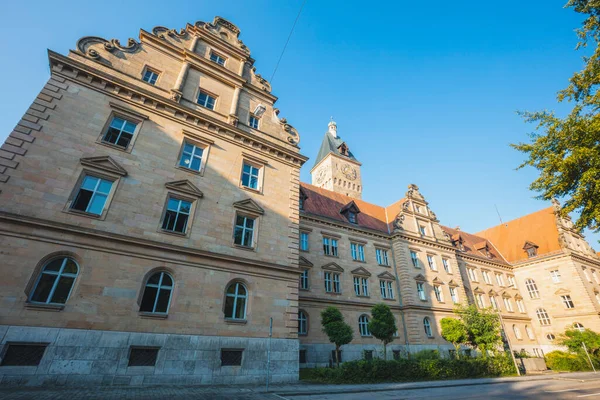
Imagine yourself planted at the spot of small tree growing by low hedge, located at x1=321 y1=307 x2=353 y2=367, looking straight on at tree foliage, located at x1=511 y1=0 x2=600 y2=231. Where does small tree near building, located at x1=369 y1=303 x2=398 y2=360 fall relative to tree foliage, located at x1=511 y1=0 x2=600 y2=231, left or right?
left

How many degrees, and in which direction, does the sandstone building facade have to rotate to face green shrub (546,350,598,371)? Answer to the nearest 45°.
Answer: approximately 90° to its left

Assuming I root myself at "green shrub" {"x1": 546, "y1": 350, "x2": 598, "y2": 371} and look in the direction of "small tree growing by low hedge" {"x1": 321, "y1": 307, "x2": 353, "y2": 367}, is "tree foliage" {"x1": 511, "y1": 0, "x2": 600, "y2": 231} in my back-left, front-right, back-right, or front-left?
front-left

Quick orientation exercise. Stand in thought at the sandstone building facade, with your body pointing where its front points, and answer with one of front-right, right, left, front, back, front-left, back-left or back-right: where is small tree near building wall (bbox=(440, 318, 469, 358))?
left

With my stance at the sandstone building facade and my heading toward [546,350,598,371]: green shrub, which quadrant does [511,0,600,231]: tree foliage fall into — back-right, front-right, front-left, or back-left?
front-right

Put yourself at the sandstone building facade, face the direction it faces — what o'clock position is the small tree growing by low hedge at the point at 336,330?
The small tree growing by low hedge is roughly at 9 o'clock from the sandstone building facade.

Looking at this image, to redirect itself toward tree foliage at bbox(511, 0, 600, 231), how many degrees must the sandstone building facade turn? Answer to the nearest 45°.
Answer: approximately 45° to its left

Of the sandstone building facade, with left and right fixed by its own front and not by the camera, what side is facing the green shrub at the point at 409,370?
left

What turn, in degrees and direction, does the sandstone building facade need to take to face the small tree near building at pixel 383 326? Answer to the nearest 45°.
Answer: approximately 90° to its left
